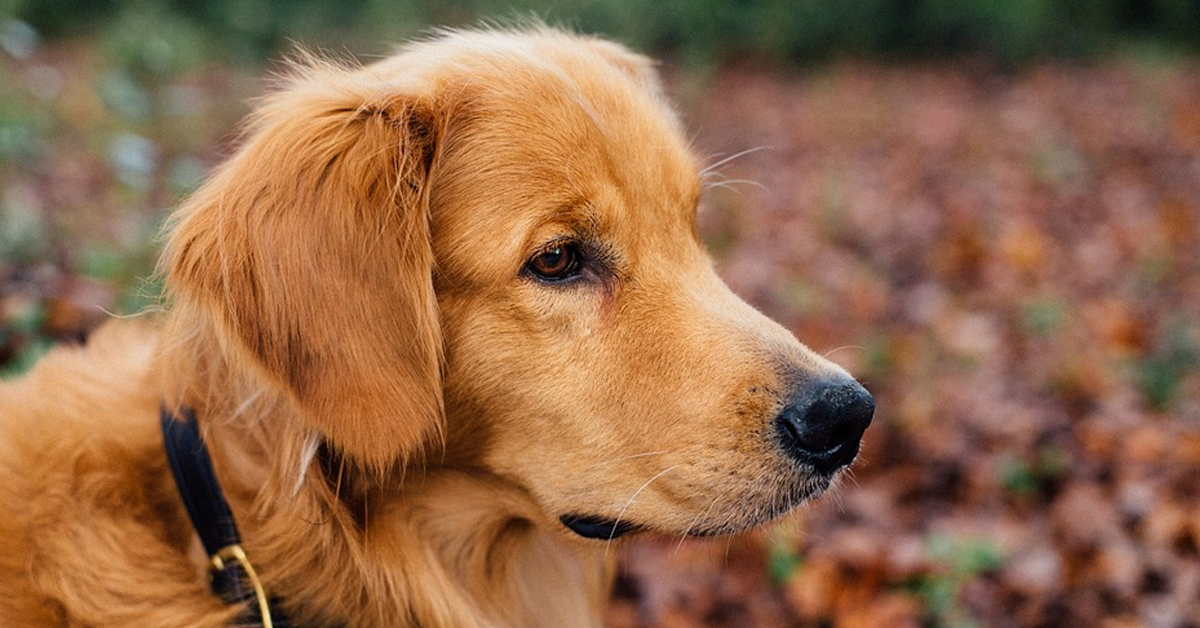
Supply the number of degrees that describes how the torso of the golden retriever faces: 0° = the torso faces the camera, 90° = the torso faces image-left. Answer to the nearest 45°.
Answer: approximately 270°

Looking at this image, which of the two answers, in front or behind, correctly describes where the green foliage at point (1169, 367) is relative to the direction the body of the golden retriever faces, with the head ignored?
in front

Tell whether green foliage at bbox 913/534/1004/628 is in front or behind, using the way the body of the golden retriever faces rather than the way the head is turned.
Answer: in front
